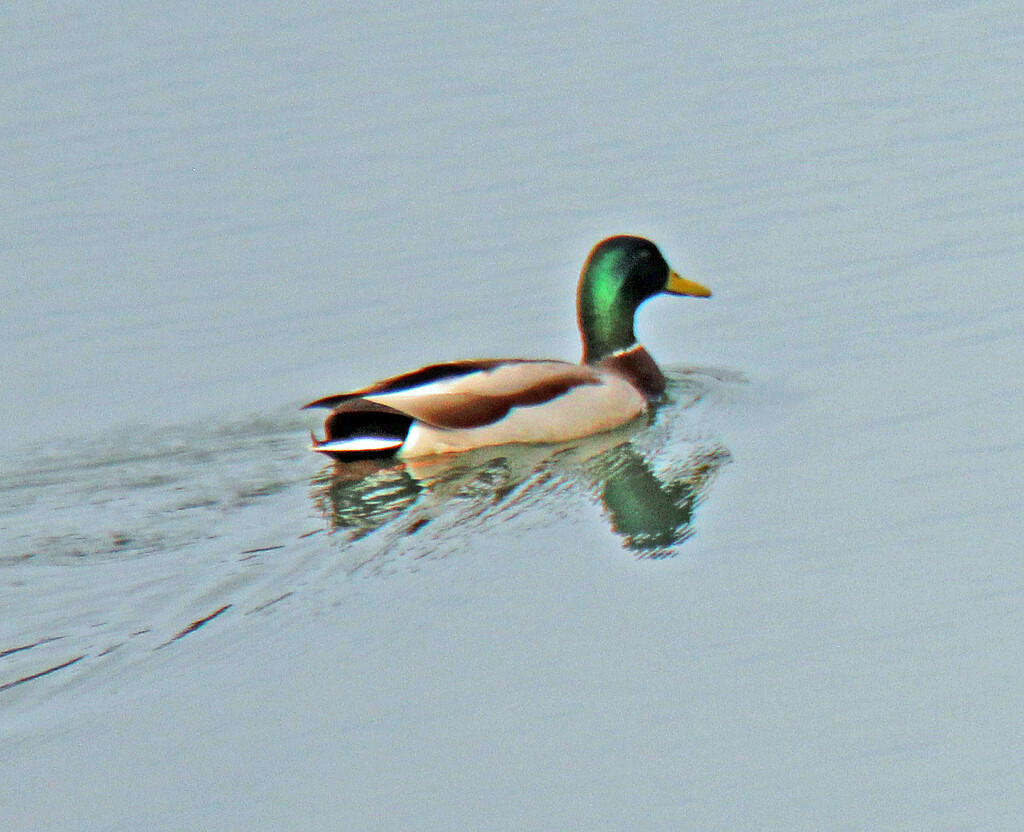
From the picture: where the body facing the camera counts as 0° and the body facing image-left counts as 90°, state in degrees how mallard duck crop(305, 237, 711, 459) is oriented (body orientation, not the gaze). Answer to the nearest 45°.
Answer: approximately 270°
